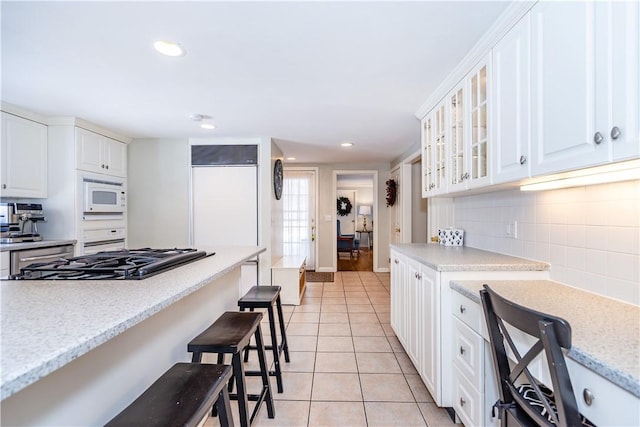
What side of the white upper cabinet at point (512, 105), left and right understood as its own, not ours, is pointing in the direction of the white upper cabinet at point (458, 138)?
right

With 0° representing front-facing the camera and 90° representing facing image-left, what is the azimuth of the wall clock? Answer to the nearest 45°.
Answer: approximately 270°

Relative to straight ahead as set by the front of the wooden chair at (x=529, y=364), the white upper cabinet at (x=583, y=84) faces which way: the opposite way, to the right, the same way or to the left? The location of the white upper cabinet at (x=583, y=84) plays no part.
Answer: the opposite way

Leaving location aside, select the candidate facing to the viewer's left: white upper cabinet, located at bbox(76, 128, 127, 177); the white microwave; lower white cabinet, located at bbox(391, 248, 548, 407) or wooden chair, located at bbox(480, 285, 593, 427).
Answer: the lower white cabinet

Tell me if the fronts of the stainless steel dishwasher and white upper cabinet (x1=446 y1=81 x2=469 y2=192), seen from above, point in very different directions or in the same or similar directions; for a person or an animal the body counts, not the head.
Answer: very different directions

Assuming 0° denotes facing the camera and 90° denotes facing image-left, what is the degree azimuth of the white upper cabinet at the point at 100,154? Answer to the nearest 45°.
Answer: approximately 315°

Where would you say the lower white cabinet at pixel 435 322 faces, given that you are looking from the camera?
facing to the left of the viewer

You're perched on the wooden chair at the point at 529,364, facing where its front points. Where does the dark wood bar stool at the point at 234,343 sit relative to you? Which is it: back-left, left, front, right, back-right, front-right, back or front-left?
back-left

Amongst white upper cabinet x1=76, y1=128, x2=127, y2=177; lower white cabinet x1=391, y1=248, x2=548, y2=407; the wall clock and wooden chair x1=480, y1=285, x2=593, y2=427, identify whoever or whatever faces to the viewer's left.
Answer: the lower white cabinet

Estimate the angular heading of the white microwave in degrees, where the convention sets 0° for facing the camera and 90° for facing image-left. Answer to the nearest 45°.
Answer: approximately 315°

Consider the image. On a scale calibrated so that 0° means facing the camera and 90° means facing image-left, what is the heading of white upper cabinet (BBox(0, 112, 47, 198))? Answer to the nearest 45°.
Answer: approximately 315°

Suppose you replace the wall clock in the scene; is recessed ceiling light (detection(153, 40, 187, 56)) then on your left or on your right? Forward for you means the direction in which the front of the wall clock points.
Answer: on your right

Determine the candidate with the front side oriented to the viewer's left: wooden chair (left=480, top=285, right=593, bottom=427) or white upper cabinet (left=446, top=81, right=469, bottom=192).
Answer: the white upper cabinet

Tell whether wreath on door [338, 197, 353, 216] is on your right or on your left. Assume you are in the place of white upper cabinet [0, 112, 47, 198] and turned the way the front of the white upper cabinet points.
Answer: on your left

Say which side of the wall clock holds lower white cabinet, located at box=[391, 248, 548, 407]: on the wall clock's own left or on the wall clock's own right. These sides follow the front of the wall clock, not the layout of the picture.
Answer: on the wall clock's own right

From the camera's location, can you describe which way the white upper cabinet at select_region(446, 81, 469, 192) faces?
facing to the left of the viewer

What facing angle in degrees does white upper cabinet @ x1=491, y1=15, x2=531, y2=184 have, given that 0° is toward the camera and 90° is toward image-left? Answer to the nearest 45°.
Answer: approximately 45°
